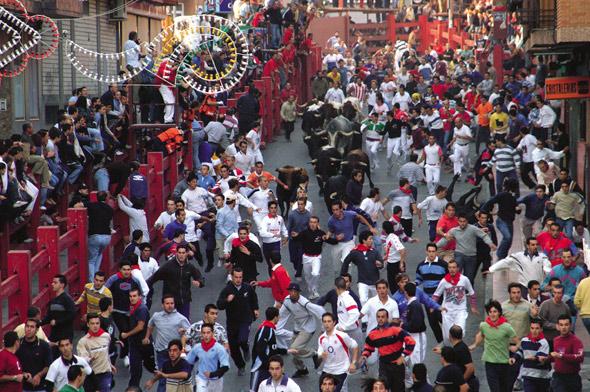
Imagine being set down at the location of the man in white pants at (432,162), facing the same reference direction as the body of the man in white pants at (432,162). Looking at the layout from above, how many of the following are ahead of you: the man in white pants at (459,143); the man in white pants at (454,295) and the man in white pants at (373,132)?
1

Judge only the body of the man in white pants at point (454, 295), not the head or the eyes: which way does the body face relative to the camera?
toward the camera

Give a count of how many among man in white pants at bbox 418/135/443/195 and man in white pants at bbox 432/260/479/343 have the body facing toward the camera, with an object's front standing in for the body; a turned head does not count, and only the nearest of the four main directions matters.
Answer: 2

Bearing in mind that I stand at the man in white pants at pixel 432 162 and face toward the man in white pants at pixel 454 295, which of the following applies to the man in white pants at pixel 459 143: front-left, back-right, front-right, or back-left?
back-left

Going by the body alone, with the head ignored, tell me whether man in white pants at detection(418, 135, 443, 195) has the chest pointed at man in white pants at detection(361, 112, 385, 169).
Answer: no

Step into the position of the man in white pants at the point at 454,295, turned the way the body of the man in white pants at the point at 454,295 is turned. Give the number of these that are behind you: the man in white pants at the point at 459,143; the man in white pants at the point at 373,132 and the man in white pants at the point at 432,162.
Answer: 3

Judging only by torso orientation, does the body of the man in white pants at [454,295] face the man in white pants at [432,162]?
no

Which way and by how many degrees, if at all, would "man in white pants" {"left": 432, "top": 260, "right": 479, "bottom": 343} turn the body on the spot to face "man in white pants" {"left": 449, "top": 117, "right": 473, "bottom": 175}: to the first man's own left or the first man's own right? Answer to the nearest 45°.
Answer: approximately 180°

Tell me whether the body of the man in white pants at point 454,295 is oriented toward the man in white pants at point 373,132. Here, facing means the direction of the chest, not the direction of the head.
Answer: no

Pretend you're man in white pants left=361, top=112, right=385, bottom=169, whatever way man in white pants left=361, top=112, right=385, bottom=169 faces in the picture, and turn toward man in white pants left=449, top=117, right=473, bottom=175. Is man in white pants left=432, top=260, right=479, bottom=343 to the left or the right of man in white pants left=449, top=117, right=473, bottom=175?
right

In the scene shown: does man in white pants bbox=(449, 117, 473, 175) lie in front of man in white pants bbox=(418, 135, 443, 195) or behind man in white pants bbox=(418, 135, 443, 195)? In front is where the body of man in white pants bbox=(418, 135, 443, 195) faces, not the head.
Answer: behind

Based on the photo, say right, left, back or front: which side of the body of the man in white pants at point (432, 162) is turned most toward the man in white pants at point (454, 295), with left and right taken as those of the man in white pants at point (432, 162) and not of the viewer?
front

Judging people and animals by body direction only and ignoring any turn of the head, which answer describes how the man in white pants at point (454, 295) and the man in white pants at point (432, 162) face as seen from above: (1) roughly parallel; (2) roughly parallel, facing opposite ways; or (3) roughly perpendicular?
roughly parallel
